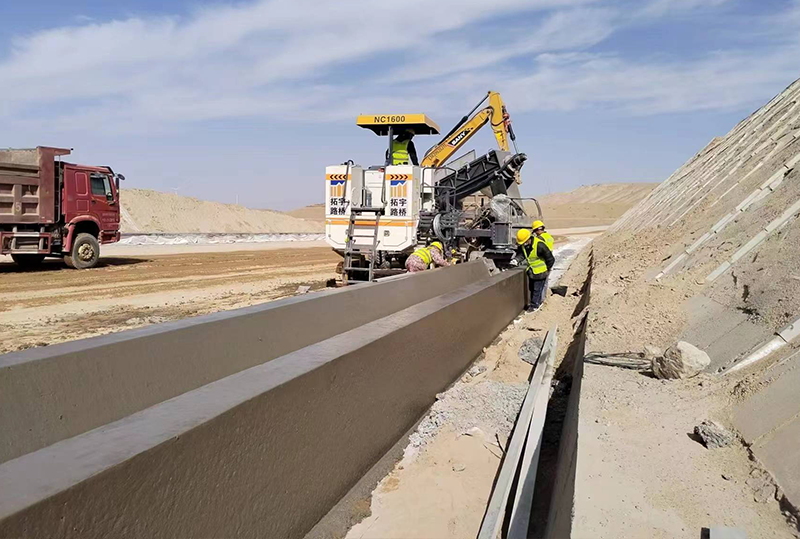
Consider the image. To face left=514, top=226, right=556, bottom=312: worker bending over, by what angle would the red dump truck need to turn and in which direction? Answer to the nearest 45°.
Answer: approximately 45° to its right

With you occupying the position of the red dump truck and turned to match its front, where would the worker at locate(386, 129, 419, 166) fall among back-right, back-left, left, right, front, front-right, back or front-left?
front-right

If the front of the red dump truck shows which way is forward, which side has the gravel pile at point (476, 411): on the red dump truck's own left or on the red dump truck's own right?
on the red dump truck's own right

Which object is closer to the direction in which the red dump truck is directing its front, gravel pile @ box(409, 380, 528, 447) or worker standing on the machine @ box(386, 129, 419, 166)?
the worker standing on the machine

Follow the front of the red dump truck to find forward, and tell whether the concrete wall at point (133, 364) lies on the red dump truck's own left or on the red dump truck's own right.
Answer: on the red dump truck's own right

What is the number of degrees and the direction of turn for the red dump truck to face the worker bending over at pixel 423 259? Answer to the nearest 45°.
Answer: approximately 45° to its right

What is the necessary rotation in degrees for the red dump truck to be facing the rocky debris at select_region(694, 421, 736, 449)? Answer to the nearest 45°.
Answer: approximately 90° to its right

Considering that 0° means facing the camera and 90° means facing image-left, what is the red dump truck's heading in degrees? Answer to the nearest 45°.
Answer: approximately 270°

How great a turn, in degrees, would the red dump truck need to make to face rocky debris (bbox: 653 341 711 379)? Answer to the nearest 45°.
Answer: approximately 90° to its right

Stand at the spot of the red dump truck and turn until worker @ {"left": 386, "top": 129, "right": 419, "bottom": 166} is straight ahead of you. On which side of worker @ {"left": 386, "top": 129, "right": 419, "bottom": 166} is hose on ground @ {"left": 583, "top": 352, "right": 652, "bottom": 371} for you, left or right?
right

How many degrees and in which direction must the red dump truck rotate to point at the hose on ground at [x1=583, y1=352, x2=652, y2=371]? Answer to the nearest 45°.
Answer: approximately 90° to its right

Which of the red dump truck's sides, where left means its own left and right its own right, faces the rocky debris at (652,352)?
right

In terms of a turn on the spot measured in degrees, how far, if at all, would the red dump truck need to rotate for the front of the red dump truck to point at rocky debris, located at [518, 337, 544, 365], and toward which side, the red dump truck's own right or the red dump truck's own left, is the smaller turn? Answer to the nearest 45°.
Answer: approximately 45° to the red dump truck's own right

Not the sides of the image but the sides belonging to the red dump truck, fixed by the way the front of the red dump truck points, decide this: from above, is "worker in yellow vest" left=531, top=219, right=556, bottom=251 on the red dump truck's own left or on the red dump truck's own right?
on the red dump truck's own right
